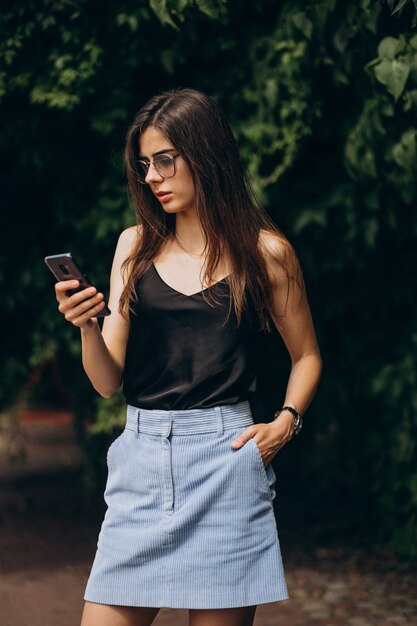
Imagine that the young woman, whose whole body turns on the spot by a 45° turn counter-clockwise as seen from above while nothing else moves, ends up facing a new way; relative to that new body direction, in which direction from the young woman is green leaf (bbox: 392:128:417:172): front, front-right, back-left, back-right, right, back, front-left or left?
back-left

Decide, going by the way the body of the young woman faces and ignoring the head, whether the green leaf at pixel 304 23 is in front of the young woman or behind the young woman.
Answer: behind

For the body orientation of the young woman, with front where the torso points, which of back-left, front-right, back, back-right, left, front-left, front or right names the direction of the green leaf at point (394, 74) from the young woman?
back

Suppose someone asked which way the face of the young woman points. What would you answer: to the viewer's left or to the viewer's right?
to the viewer's left

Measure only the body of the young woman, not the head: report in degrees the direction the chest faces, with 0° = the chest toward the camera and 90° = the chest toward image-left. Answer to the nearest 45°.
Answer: approximately 45°

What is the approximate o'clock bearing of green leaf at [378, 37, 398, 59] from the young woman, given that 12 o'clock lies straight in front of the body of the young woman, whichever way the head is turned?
The green leaf is roughly at 6 o'clock from the young woman.
